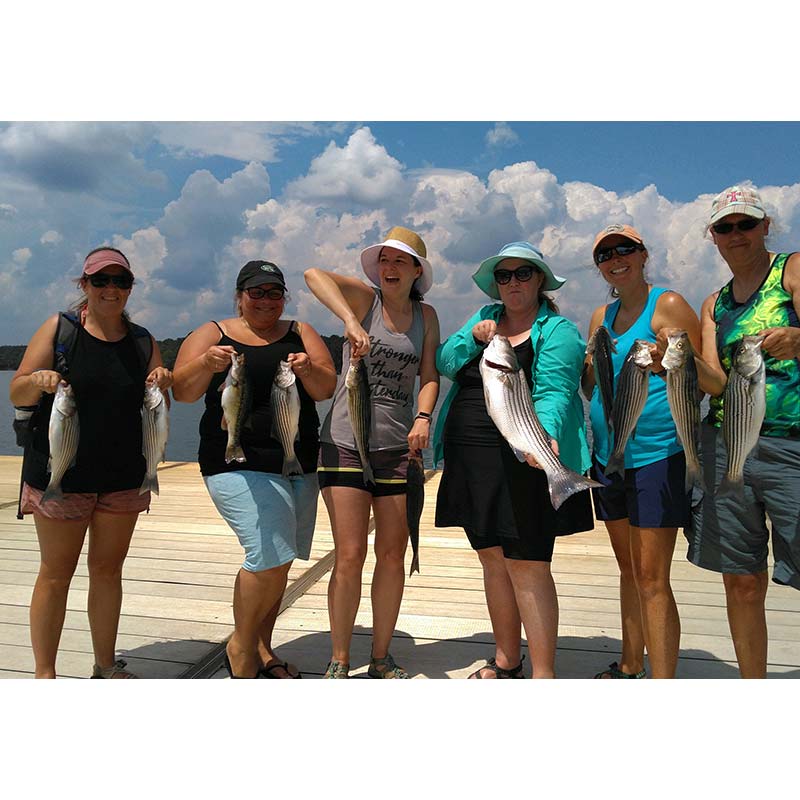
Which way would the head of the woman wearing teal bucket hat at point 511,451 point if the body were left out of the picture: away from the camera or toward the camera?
toward the camera

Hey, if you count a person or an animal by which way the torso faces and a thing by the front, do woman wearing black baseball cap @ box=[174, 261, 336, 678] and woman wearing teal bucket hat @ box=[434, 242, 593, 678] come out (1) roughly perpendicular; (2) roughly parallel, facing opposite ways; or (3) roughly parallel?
roughly parallel

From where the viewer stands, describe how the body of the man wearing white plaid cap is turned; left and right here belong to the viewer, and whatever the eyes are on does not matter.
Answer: facing the viewer

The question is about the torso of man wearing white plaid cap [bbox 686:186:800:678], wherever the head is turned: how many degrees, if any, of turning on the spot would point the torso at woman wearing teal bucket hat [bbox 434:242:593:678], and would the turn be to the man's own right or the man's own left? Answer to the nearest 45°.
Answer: approximately 90° to the man's own right

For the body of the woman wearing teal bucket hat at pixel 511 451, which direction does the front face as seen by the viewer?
toward the camera

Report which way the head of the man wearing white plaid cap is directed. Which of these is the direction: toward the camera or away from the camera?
toward the camera

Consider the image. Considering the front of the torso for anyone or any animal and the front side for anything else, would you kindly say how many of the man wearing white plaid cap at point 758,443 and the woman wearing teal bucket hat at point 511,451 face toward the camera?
2

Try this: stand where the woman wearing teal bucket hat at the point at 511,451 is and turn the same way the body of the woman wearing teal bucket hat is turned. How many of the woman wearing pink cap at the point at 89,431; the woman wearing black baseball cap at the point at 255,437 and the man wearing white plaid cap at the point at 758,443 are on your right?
2

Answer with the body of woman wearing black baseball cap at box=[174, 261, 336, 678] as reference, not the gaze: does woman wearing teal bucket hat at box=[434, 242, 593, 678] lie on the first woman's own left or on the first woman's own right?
on the first woman's own left

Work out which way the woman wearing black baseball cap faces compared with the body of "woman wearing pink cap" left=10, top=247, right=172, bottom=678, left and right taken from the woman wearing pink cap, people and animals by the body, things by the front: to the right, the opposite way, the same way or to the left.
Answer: the same way

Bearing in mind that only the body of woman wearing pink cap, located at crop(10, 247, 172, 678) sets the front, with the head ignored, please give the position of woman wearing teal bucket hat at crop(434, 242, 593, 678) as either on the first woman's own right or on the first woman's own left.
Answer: on the first woman's own left

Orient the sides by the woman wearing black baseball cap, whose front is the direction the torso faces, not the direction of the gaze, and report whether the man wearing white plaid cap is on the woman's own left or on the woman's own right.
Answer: on the woman's own left

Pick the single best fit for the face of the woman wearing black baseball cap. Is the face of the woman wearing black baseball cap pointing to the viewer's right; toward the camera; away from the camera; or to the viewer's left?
toward the camera
